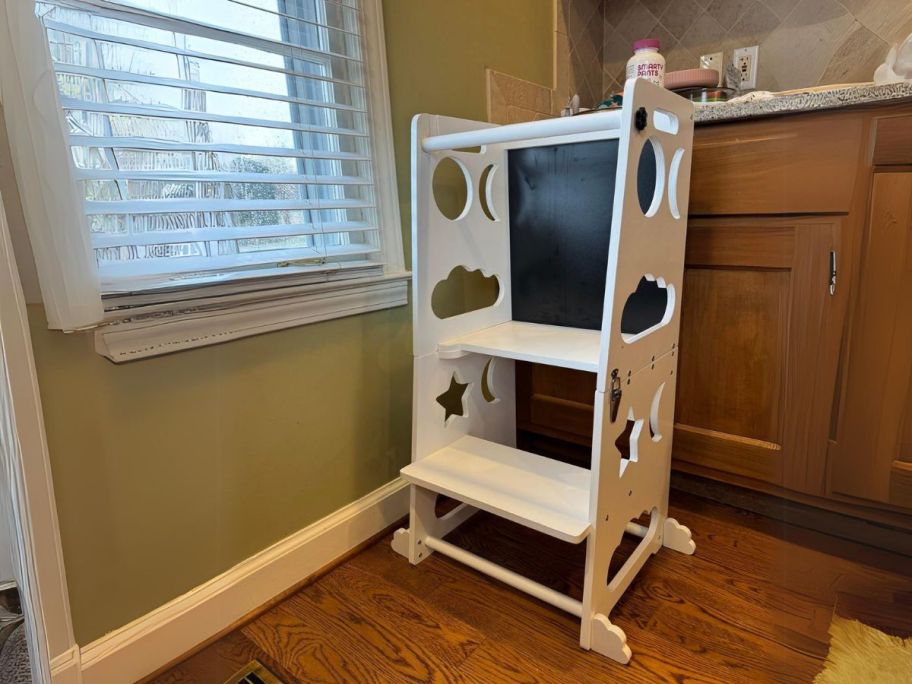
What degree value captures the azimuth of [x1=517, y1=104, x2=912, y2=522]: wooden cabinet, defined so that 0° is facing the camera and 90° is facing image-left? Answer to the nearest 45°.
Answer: approximately 45°

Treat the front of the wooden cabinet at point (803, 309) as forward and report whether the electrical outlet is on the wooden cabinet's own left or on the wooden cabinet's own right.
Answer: on the wooden cabinet's own right

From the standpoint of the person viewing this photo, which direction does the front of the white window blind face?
facing the viewer and to the right of the viewer

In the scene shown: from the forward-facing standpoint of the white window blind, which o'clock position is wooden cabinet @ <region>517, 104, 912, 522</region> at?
The wooden cabinet is roughly at 11 o'clock from the white window blind.

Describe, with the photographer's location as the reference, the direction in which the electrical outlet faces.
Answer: facing the viewer and to the left of the viewer

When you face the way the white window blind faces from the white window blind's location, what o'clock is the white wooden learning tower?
The white wooden learning tower is roughly at 11 o'clock from the white window blind.

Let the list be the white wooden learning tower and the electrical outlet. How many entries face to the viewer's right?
0

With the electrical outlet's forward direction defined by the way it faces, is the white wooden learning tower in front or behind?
in front

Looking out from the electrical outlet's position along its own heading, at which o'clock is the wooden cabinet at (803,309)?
The wooden cabinet is roughly at 10 o'clock from the electrical outlet.

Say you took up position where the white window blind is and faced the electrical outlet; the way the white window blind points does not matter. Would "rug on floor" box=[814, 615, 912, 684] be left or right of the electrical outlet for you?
right
